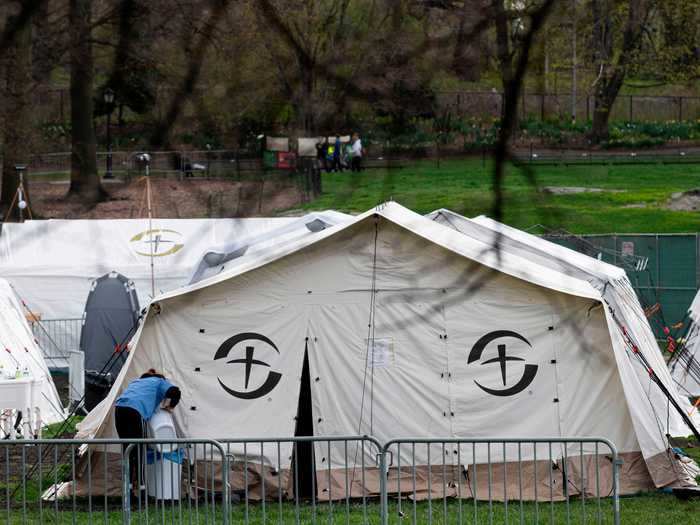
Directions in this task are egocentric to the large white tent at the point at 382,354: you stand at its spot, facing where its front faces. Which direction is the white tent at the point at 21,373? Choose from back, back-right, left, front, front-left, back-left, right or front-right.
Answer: back-right

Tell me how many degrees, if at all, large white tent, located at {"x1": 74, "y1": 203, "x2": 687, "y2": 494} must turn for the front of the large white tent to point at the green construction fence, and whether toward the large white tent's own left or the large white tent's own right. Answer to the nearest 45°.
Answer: approximately 135° to the large white tent's own left

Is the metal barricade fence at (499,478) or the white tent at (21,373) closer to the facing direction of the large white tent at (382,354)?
the metal barricade fence

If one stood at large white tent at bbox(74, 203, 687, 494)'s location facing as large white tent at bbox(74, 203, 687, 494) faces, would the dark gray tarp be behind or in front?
behind

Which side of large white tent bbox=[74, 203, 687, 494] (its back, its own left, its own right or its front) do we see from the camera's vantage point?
front
